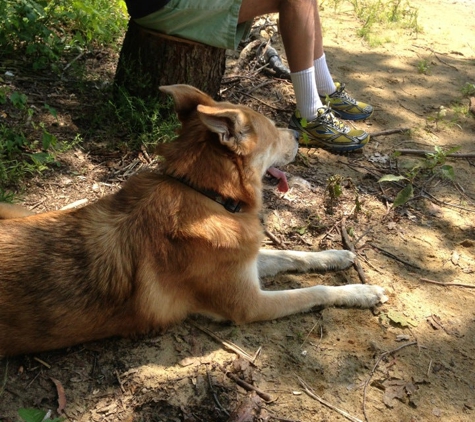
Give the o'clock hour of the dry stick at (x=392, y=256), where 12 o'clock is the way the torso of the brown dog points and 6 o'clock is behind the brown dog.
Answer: The dry stick is roughly at 11 o'clock from the brown dog.

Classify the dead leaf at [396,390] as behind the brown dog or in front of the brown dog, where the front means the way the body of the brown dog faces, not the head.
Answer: in front

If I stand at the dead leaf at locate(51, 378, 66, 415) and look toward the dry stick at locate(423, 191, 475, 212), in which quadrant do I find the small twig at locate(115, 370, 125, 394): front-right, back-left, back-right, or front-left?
front-right

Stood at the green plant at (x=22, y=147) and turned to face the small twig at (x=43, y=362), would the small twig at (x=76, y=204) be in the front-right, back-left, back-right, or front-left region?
front-left

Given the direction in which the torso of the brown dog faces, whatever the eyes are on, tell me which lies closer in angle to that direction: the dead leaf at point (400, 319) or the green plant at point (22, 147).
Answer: the dead leaf

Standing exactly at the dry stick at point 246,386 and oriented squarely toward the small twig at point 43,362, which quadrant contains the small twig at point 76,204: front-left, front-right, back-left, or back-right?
front-right

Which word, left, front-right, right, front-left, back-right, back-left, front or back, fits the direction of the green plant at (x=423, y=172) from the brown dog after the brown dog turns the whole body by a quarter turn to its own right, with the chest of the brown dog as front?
back-left

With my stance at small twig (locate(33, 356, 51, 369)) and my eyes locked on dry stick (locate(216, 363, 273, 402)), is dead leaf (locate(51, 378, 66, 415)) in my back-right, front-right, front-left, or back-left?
front-right

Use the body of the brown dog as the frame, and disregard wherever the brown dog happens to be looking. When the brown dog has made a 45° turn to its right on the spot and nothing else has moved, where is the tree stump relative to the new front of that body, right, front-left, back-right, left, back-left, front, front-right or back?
back-left

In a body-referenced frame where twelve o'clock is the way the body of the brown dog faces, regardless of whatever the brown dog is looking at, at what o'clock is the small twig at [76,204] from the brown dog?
The small twig is roughly at 8 o'clock from the brown dog.

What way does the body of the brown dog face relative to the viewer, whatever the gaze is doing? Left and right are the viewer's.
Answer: facing to the right of the viewer
